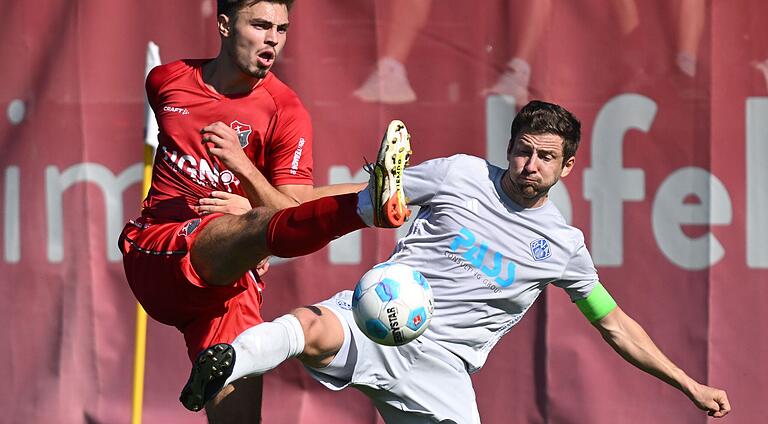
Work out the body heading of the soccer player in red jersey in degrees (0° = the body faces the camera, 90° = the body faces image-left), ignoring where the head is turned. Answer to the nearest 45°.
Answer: approximately 315°

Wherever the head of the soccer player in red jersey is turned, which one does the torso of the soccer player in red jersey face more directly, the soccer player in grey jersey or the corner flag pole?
the soccer player in grey jersey

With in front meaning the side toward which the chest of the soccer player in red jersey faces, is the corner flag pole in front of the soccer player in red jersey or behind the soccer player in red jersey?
behind

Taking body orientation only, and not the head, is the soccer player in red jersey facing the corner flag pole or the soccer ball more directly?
the soccer ball

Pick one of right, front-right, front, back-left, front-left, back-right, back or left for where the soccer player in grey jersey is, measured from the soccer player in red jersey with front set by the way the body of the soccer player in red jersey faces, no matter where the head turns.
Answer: front-left
